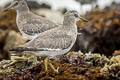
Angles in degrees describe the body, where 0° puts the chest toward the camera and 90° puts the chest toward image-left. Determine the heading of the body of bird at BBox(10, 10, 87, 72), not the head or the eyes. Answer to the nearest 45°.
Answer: approximately 270°

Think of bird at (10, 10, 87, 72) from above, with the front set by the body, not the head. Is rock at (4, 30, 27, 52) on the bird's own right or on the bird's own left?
on the bird's own left

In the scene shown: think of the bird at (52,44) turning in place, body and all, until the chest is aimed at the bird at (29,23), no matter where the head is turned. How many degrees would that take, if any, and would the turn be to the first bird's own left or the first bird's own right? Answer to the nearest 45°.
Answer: approximately 90° to the first bird's own left

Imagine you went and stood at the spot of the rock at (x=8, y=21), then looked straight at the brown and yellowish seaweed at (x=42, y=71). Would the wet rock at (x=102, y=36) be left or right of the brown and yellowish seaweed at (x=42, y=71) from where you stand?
left

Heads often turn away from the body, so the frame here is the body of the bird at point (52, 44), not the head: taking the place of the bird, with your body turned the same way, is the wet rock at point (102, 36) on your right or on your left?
on your left
